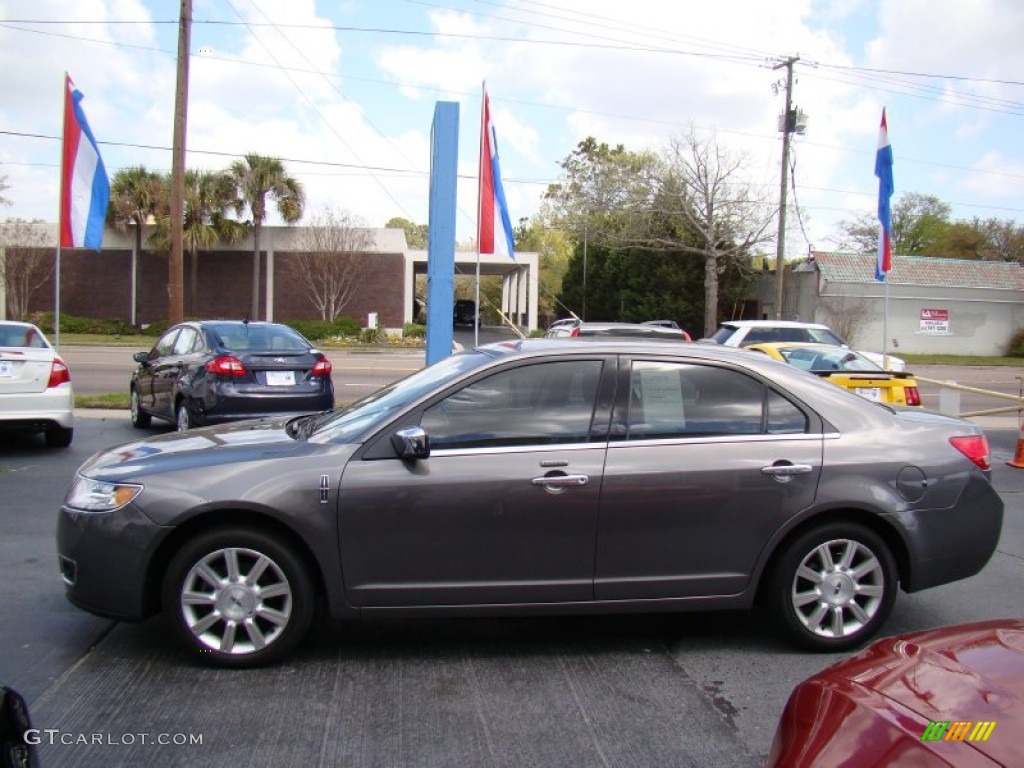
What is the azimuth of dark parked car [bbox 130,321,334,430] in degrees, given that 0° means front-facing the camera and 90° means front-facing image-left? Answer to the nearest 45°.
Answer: approximately 135°

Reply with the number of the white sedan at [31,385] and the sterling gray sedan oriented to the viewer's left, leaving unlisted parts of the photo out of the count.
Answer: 1

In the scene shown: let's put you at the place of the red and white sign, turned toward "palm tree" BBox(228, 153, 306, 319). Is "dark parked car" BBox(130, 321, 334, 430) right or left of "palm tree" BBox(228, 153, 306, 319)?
left

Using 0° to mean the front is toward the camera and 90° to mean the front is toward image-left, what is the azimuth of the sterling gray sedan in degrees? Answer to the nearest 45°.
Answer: approximately 90°

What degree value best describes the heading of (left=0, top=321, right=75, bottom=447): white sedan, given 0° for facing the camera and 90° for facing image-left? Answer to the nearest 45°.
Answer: approximately 180°

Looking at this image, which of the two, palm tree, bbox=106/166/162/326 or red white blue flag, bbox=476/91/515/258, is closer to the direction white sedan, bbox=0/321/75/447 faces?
the palm tree
